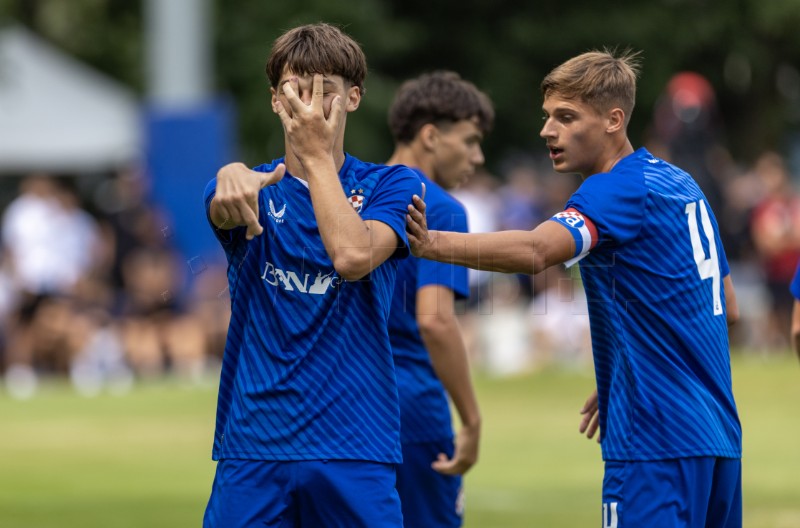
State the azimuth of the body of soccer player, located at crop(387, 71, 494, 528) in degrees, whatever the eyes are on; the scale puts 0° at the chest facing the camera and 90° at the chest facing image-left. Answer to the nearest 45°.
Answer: approximately 270°

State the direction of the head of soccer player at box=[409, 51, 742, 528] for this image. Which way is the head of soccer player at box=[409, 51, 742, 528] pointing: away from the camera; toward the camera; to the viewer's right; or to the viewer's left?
to the viewer's left

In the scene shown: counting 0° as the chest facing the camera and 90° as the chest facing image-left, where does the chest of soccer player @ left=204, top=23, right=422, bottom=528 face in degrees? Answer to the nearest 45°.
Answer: approximately 0°

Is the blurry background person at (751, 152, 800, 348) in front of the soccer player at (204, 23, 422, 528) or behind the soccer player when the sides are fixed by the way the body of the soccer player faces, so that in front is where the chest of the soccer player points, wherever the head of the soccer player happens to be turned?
behind

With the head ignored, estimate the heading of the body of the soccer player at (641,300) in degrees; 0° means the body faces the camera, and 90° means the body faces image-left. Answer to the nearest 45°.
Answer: approximately 135°

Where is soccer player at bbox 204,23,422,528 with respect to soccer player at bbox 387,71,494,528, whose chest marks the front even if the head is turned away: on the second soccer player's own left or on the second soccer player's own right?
on the second soccer player's own right
